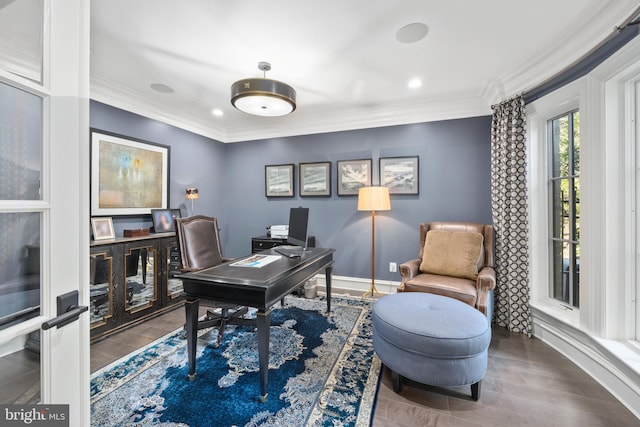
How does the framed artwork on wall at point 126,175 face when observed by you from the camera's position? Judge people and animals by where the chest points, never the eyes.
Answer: facing the viewer and to the right of the viewer

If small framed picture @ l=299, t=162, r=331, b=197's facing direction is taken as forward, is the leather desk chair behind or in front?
in front

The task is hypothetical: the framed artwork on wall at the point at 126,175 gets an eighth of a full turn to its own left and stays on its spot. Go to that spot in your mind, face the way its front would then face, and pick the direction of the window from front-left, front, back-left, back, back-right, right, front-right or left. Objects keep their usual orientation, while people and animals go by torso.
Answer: front-right

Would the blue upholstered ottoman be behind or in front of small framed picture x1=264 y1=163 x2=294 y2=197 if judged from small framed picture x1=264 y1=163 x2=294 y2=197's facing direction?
in front

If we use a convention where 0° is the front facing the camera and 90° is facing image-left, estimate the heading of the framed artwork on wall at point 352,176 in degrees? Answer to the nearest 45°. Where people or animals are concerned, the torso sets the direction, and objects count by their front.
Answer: approximately 0°

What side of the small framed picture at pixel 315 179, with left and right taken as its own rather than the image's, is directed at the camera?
front

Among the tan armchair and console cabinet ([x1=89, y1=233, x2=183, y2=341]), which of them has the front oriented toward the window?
the console cabinet

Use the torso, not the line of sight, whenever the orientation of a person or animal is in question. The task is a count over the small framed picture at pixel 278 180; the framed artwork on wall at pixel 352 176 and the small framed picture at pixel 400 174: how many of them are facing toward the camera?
3

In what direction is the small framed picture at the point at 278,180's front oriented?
toward the camera

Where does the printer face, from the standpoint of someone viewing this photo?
facing the viewer

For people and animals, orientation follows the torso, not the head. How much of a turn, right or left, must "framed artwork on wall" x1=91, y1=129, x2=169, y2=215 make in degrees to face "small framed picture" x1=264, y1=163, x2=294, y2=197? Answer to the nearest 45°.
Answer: approximately 45° to its left

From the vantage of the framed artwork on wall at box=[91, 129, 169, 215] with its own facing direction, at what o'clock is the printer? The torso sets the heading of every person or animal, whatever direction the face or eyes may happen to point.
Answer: The printer is roughly at 11 o'clock from the framed artwork on wall.

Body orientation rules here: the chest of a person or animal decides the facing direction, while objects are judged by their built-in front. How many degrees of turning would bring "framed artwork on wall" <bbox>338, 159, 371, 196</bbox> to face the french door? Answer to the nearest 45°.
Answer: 0° — it already faces it

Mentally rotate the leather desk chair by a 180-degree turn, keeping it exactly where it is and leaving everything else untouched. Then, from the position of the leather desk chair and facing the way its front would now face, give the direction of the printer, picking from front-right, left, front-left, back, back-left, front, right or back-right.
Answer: right

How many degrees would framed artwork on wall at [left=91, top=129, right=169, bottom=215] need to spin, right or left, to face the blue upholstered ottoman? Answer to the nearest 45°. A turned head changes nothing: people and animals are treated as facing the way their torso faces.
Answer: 0° — it already faces it

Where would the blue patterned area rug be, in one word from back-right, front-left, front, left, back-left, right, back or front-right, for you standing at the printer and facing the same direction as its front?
front

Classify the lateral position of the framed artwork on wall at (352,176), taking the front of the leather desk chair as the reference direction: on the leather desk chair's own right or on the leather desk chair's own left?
on the leather desk chair's own left

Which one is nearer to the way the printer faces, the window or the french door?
the french door

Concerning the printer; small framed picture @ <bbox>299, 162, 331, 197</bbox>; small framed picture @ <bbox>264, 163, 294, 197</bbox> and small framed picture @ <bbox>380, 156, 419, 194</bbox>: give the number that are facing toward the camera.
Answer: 4

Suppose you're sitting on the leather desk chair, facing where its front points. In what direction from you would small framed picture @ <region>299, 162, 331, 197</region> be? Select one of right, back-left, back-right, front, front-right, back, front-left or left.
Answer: left
